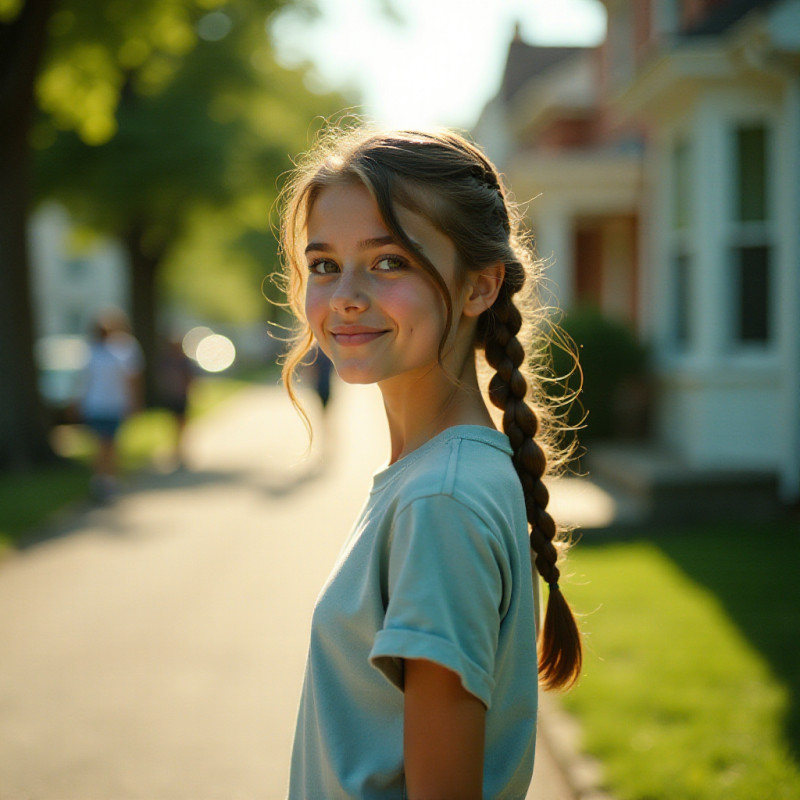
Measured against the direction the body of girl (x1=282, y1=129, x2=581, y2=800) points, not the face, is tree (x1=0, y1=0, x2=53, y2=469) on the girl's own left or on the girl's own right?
on the girl's own right

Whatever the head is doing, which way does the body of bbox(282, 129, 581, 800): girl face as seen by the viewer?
to the viewer's left
